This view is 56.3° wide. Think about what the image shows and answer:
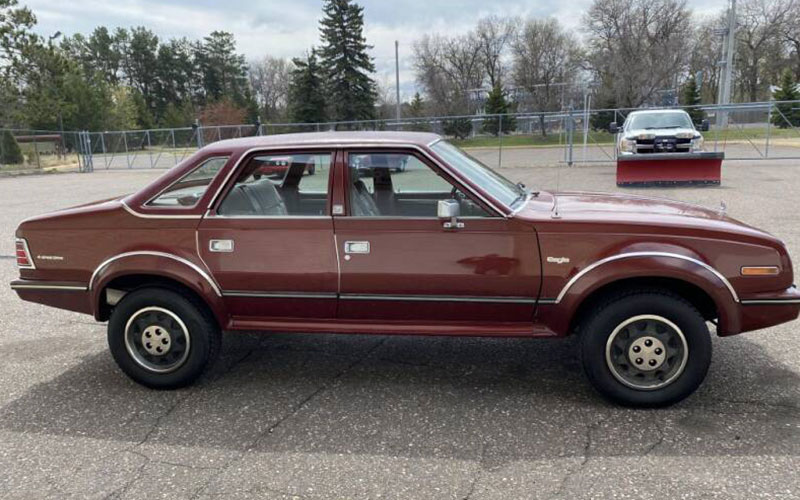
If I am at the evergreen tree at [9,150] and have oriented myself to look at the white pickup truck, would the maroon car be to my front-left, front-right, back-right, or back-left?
front-right

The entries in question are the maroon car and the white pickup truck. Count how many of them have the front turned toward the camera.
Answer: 1

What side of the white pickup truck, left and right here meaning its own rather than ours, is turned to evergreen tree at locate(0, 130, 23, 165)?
right

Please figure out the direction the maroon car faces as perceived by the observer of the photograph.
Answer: facing to the right of the viewer

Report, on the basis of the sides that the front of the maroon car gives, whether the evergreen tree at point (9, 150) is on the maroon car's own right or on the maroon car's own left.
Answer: on the maroon car's own left

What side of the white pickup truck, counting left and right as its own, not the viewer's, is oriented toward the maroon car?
front

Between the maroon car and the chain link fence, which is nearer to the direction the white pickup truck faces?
the maroon car

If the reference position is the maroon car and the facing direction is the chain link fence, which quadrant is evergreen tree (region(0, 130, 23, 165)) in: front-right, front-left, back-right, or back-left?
front-left

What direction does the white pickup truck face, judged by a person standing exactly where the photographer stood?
facing the viewer

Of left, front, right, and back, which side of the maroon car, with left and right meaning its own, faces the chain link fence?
left

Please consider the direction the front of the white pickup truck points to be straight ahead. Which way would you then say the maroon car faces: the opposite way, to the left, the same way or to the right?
to the left

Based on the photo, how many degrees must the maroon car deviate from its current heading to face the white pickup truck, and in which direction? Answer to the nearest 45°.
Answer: approximately 45° to its left
